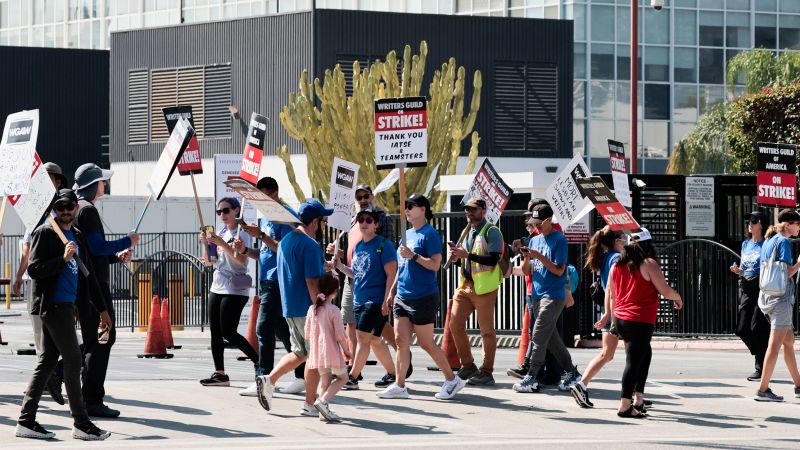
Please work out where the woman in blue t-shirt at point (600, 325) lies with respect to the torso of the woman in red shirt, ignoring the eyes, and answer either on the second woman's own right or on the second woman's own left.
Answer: on the second woman's own left

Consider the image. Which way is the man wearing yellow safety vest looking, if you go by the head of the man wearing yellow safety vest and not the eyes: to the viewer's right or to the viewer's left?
to the viewer's left

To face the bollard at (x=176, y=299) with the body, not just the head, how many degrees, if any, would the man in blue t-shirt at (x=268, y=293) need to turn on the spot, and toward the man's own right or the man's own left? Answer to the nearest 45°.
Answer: approximately 90° to the man's own right

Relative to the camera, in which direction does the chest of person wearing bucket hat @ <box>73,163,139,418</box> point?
to the viewer's right

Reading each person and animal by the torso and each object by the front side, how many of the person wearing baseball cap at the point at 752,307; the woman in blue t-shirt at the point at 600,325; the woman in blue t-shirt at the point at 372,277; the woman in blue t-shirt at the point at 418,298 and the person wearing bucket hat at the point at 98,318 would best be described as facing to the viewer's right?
2

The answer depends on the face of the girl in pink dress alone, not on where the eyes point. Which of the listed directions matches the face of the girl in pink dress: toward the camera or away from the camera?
away from the camera

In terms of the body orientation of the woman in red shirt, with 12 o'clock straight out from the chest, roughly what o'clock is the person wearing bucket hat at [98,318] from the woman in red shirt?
The person wearing bucket hat is roughly at 7 o'clock from the woman in red shirt.

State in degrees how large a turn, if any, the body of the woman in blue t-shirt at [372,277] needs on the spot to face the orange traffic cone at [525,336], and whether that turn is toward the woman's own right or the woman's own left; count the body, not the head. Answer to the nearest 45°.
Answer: approximately 180°
